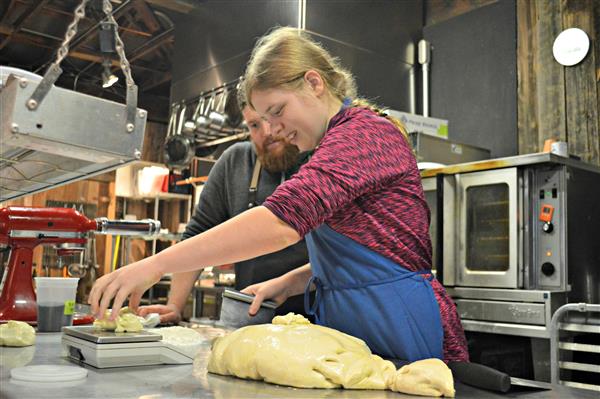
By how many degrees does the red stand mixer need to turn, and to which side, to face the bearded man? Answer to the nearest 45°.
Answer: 0° — it already faces them

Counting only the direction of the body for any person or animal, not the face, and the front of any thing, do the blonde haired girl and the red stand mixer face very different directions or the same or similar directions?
very different directions

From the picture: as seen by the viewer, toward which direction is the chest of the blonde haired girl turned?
to the viewer's left

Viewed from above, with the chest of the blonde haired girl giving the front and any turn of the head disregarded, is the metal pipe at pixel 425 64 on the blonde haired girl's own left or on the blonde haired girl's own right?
on the blonde haired girl's own right

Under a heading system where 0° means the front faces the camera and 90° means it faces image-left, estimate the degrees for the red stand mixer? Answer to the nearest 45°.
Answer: approximately 270°
